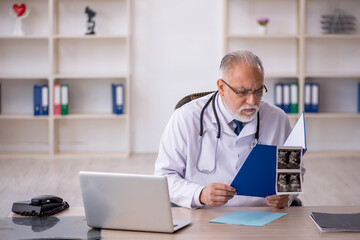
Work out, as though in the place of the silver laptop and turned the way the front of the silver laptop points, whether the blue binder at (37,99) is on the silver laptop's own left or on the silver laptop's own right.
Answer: on the silver laptop's own left

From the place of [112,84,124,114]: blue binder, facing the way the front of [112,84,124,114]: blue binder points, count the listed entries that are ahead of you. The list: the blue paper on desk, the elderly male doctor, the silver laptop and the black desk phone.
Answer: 4

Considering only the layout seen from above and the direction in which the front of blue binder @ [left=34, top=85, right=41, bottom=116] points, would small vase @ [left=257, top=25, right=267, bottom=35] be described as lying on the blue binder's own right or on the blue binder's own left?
on the blue binder's own left

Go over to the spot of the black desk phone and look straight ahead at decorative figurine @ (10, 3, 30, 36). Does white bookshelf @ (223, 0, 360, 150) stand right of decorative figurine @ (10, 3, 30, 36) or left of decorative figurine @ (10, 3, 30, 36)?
right

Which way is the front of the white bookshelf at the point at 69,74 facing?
toward the camera

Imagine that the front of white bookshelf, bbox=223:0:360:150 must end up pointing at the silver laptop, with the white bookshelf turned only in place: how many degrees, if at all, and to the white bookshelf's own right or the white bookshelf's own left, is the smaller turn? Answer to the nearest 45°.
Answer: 0° — it already faces it

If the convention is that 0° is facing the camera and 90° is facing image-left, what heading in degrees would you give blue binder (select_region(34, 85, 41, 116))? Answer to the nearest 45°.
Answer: approximately 0°

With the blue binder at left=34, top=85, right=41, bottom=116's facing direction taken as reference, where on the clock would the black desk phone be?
The black desk phone is roughly at 12 o'clock from the blue binder.

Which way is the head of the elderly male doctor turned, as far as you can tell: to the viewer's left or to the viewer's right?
to the viewer's right

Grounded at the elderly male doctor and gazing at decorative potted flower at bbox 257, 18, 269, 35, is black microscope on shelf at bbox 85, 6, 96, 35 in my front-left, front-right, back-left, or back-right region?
front-left

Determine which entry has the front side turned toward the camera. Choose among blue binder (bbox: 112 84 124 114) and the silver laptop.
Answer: the blue binder

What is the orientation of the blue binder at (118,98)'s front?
toward the camera

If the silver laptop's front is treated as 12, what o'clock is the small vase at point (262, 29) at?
The small vase is roughly at 11 o'clock from the silver laptop.

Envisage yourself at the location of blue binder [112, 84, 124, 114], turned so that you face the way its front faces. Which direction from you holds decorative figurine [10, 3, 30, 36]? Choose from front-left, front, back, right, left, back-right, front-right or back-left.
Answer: right

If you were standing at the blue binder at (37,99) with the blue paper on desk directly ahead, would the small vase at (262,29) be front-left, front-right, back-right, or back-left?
front-left

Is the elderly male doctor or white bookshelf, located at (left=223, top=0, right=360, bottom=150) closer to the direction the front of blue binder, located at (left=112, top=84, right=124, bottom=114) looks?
the elderly male doctor

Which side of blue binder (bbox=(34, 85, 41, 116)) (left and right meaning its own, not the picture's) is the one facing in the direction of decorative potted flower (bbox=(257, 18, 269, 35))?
left

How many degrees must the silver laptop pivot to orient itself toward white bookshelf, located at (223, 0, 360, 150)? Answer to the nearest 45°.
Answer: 0° — it already faces it

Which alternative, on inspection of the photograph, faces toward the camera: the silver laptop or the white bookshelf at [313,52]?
the white bookshelf
